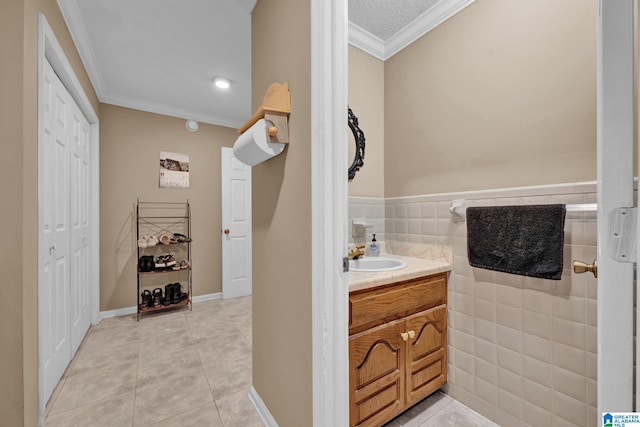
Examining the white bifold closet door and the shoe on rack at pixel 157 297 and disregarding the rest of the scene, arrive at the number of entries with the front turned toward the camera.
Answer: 1

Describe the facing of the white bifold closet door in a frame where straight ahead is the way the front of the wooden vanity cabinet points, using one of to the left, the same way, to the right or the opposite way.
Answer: to the left

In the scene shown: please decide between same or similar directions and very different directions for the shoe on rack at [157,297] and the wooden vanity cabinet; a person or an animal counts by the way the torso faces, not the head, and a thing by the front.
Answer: same or similar directions

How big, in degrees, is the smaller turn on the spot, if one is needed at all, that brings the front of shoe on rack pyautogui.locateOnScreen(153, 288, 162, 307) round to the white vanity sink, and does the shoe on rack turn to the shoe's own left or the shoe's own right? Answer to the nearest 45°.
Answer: approximately 45° to the shoe's own left

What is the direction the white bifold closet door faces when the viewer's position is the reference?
facing to the right of the viewer

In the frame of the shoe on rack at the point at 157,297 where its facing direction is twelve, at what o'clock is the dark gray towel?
The dark gray towel is roughly at 11 o'clock from the shoe on rack.

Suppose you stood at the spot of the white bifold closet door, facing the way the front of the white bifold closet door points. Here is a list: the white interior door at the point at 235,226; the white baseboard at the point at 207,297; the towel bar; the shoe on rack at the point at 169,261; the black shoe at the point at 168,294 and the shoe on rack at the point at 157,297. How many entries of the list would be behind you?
0

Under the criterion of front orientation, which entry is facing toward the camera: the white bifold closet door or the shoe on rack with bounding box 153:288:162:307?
the shoe on rack

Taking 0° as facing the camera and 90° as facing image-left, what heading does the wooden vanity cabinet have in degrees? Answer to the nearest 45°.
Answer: approximately 315°

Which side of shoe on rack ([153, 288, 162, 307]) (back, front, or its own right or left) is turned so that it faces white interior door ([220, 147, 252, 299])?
left

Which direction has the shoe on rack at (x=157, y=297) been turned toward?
toward the camera

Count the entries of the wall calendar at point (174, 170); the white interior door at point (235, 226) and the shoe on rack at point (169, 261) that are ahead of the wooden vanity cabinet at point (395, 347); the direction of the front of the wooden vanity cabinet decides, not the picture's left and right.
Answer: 0

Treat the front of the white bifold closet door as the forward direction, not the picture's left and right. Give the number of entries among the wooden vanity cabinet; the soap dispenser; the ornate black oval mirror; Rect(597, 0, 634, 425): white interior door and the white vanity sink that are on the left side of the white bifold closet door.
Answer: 0
